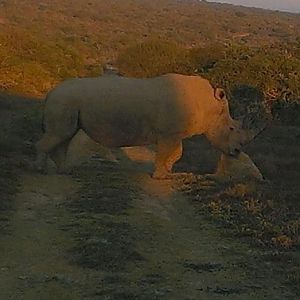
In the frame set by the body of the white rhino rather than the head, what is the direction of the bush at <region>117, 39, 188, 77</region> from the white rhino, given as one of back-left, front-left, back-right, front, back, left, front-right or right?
left

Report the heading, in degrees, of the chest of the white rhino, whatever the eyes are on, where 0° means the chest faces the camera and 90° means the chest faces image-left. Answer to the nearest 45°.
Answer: approximately 270°
